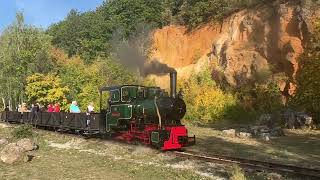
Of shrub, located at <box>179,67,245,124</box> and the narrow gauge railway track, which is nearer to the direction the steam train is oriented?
the narrow gauge railway track

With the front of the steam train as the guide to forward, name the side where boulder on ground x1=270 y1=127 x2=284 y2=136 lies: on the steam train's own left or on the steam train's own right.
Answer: on the steam train's own left

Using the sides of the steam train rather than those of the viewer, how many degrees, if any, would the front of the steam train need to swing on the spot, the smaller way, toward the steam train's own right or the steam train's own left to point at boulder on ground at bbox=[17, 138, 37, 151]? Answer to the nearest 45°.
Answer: approximately 135° to the steam train's own right

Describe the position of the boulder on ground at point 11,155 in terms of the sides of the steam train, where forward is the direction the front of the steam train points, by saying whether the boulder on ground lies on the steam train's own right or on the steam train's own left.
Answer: on the steam train's own right

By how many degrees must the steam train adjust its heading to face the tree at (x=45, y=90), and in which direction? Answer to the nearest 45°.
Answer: approximately 135° to its left

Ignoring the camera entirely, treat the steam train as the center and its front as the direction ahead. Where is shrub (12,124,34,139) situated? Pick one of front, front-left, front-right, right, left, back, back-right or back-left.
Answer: back

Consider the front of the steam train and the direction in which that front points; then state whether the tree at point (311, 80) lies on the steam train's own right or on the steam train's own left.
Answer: on the steam train's own left

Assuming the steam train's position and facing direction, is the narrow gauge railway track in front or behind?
in front

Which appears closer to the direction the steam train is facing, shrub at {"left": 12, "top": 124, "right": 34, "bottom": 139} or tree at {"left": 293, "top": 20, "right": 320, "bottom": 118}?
the tree

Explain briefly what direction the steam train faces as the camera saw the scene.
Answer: facing the viewer and to the right of the viewer
